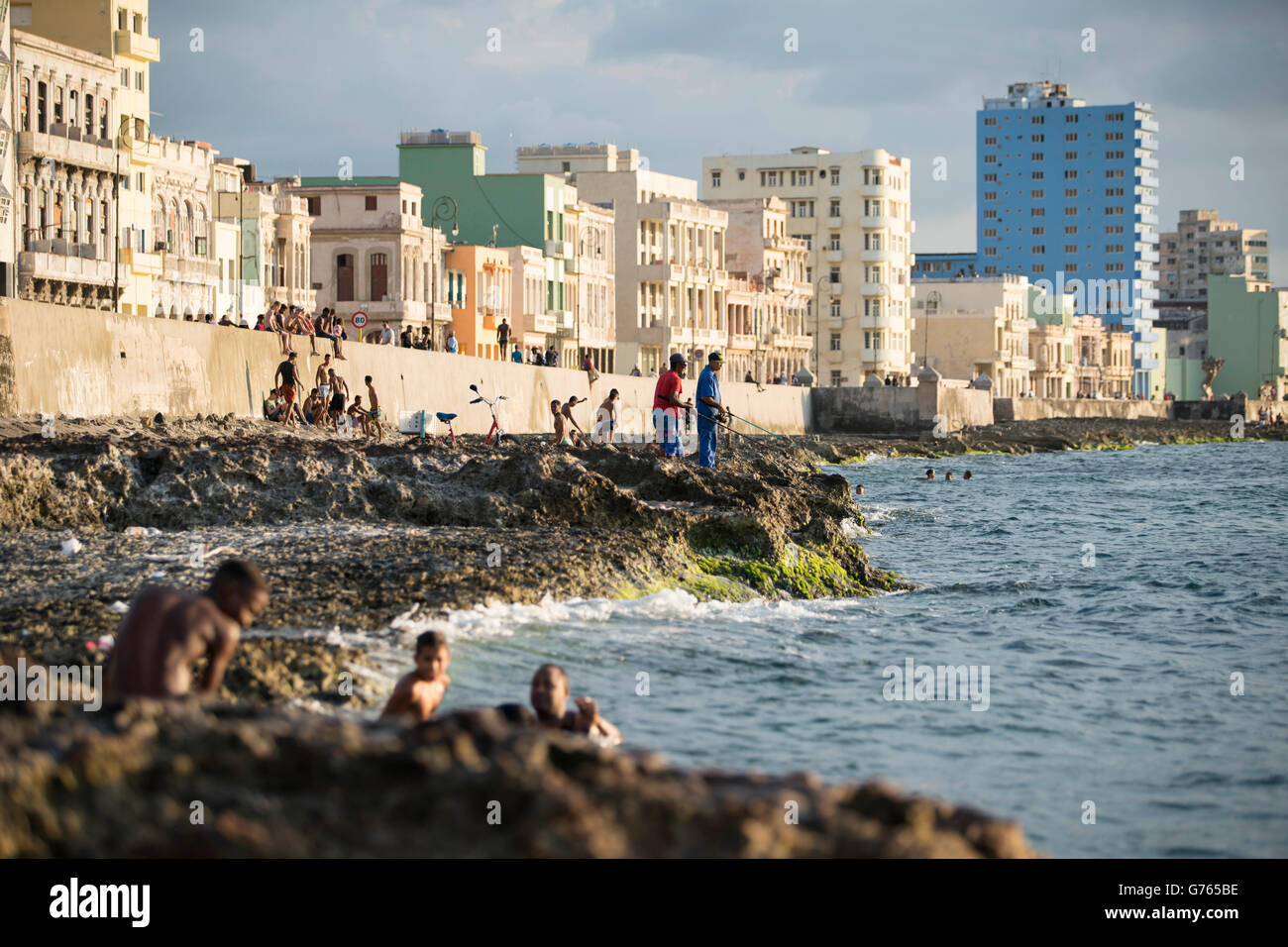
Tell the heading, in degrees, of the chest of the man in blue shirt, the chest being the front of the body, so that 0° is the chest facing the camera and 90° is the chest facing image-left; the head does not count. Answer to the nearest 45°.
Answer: approximately 270°

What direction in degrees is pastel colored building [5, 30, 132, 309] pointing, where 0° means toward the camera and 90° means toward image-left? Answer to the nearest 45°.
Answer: approximately 315°

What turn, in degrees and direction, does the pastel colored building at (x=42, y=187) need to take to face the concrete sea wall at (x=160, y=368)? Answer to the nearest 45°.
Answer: approximately 45° to its right

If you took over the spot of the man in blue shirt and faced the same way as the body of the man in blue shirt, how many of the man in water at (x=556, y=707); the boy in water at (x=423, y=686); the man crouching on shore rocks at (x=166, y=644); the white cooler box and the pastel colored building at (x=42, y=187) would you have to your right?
3

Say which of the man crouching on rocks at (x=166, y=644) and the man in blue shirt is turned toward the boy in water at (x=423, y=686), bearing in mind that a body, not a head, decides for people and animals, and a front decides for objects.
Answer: the man crouching on rocks

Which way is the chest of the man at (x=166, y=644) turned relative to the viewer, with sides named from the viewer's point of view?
facing away from the viewer and to the right of the viewer

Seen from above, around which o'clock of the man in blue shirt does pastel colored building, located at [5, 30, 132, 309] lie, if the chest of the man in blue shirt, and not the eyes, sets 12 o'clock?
The pastel colored building is roughly at 8 o'clock from the man in blue shirt.

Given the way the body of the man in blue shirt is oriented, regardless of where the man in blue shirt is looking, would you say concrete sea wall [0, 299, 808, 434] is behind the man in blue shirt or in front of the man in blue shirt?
behind

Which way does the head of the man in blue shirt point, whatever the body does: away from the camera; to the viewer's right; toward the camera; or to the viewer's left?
to the viewer's right
